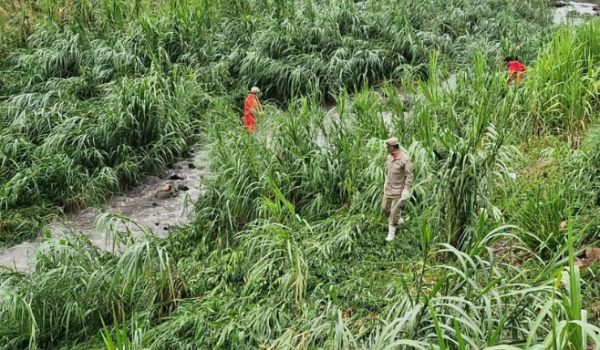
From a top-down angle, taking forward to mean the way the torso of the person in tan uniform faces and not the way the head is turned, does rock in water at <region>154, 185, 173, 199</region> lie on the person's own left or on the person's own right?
on the person's own right

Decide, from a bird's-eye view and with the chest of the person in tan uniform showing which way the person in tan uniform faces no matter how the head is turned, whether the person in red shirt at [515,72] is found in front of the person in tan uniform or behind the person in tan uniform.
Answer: behind

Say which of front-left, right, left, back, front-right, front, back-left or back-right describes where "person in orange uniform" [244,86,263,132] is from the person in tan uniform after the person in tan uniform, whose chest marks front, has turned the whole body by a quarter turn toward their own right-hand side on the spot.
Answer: front

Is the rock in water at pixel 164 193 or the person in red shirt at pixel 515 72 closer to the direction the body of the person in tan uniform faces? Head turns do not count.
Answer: the rock in water

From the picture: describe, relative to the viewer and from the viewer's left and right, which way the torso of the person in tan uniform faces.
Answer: facing the viewer and to the left of the viewer
